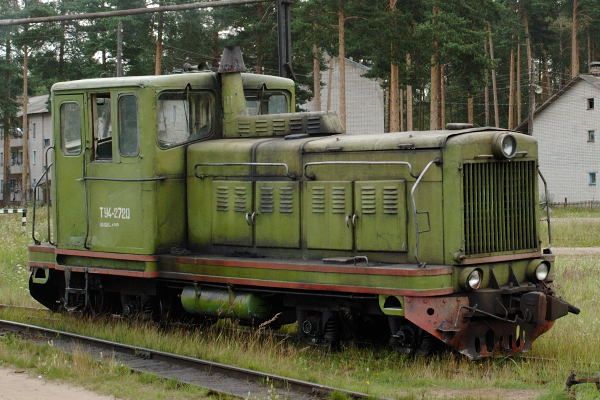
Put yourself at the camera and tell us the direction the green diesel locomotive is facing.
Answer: facing the viewer and to the right of the viewer

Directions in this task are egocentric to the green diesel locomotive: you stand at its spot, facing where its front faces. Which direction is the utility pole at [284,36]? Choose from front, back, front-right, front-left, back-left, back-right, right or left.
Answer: back-left
